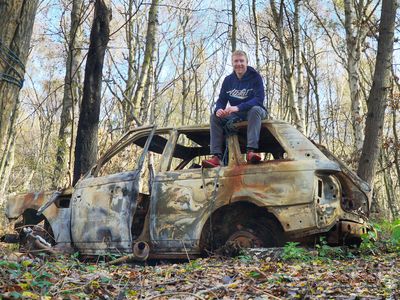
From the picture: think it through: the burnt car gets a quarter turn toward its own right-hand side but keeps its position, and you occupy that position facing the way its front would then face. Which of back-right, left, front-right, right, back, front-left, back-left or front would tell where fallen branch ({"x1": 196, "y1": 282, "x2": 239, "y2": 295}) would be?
back-right

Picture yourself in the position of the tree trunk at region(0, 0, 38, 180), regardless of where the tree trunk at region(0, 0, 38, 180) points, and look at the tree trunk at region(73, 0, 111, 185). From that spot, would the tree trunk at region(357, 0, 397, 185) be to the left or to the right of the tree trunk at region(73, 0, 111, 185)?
right

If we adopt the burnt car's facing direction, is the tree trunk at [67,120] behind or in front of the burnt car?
in front

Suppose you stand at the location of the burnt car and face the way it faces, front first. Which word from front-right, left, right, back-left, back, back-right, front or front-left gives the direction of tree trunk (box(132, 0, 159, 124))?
front-right

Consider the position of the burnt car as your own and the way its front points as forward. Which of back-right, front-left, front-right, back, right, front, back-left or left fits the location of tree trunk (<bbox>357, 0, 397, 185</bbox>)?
right

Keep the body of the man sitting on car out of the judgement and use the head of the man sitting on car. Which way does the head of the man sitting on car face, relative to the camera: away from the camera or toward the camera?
toward the camera

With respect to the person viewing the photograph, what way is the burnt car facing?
facing away from the viewer and to the left of the viewer

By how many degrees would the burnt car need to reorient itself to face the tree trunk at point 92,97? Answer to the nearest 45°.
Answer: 0° — it already faces it
